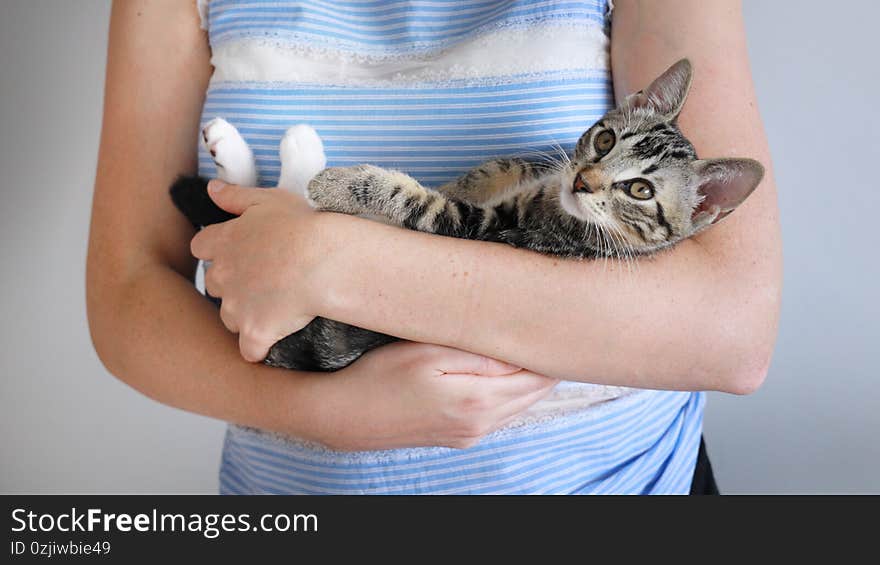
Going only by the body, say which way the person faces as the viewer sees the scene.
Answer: toward the camera
